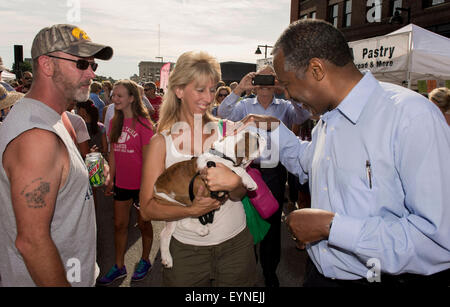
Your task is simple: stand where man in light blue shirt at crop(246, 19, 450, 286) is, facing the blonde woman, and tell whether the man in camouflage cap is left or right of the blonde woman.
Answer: left

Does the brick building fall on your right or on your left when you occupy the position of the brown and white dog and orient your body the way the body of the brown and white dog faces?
on your left

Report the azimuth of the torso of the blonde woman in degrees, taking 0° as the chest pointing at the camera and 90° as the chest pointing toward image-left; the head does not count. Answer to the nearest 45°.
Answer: approximately 315°

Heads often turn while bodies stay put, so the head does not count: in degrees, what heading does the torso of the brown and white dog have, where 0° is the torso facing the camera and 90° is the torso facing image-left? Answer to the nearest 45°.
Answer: approximately 270°

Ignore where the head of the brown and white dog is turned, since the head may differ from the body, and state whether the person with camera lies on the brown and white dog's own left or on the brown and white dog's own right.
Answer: on the brown and white dog's own left

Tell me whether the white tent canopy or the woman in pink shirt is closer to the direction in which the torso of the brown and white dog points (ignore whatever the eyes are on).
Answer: the white tent canopy

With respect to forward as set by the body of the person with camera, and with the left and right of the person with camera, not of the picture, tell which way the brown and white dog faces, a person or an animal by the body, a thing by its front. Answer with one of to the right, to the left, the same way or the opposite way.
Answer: to the left

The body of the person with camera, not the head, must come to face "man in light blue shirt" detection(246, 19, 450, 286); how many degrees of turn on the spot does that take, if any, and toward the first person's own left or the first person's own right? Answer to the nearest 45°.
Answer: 0° — they already face them

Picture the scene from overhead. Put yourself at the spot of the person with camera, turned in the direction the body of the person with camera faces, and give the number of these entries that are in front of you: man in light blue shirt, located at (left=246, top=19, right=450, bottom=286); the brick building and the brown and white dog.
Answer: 2

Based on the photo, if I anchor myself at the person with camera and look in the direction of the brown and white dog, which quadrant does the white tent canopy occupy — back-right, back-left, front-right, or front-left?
back-left

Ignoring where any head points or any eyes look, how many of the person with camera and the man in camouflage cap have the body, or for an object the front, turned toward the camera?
1

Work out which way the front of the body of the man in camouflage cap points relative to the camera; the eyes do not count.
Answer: to the viewer's right

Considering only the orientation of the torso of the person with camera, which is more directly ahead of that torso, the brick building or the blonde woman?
the blonde woman
